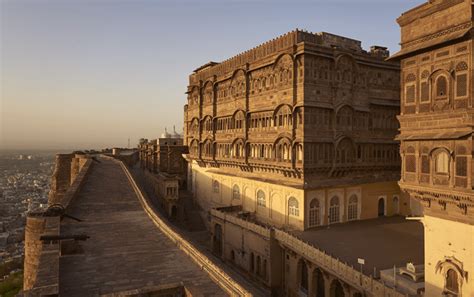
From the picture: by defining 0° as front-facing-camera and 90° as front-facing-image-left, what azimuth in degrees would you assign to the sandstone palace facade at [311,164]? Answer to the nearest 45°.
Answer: approximately 45°

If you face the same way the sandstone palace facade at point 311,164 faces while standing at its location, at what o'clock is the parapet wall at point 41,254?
The parapet wall is roughly at 12 o'clock from the sandstone palace facade.
